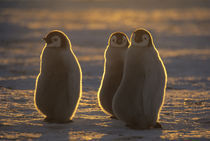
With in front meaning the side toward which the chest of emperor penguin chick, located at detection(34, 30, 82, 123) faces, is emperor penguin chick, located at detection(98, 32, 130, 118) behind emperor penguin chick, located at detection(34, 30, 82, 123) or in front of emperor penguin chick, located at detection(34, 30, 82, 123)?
behind

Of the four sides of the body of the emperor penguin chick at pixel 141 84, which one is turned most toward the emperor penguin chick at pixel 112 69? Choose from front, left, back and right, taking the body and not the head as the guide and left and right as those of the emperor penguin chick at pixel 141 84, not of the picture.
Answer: right

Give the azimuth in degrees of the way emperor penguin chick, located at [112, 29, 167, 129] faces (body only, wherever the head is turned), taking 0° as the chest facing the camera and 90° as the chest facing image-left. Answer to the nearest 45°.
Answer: approximately 45°

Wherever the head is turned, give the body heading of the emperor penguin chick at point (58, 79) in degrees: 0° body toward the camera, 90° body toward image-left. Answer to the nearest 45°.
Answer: approximately 45°

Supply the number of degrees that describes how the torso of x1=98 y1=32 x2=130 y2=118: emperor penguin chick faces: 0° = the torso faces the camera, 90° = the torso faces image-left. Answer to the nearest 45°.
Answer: approximately 0°

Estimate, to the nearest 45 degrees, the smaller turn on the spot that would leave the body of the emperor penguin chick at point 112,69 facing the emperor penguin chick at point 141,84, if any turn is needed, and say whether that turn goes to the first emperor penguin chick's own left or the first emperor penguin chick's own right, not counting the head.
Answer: approximately 45° to the first emperor penguin chick's own left

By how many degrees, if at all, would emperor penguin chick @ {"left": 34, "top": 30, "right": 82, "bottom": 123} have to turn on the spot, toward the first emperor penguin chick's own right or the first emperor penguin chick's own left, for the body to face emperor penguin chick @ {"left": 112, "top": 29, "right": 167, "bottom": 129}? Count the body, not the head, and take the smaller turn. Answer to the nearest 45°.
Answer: approximately 135° to the first emperor penguin chick's own left

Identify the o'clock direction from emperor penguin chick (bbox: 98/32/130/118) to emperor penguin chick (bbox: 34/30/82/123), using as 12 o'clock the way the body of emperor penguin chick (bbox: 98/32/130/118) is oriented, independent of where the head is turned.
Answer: emperor penguin chick (bbox: 34/30/82/123) is roughly at 2 o'clock from emperor penguin chick (bbox: 98/32/130/118).
